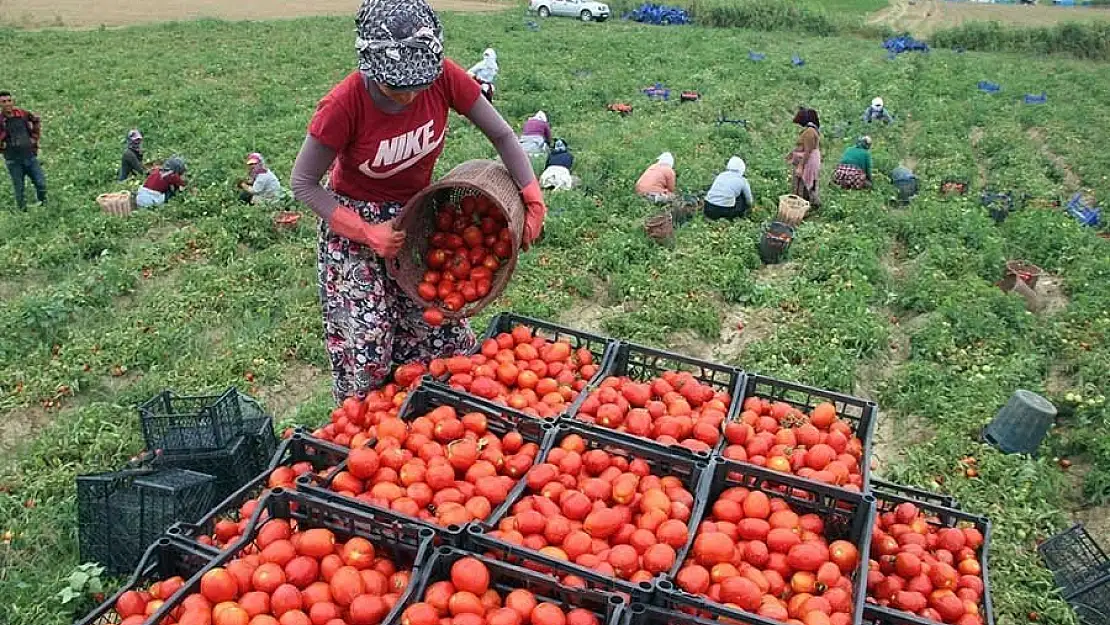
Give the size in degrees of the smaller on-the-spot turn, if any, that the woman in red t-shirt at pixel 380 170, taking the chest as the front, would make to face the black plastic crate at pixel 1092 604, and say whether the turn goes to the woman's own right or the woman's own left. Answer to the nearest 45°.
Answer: approximately 45° to the woman's own left

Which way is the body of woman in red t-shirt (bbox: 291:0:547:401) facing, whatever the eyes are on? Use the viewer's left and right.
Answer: facing the viewer and to the right of the viewer

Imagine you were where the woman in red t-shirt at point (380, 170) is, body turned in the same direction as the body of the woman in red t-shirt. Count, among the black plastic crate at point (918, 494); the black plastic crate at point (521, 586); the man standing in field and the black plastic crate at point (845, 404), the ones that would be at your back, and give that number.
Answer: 1

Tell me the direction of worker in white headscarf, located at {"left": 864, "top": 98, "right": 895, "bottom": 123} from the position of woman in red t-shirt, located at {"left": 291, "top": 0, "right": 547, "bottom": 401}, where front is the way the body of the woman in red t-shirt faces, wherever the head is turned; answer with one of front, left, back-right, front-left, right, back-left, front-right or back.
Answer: left

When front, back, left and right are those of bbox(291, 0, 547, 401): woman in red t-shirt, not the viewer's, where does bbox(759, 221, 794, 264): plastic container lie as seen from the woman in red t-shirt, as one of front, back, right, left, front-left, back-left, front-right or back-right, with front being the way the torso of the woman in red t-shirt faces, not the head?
left

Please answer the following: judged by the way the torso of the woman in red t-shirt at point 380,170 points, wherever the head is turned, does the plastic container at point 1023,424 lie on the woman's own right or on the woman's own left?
on the woman's own left

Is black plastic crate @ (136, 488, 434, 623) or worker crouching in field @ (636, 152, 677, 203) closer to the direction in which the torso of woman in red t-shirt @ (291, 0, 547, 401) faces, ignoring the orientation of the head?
the black plastic crate

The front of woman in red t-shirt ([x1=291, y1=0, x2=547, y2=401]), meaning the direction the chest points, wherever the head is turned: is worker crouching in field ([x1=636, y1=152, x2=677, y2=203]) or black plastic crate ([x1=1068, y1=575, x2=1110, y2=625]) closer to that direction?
the black plastic crate

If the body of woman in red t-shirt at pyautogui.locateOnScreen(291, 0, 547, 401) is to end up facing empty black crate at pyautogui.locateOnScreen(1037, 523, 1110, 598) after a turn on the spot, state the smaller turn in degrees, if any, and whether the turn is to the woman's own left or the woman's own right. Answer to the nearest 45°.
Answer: approximately 45° to the woman's own left

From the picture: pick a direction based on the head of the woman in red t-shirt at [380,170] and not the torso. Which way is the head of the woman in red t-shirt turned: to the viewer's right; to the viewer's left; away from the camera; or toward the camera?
toward the camera

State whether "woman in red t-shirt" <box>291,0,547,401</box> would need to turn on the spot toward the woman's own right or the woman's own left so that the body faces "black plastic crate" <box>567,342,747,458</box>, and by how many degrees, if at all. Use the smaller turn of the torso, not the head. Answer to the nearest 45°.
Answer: approximately 45° to the woman's own left

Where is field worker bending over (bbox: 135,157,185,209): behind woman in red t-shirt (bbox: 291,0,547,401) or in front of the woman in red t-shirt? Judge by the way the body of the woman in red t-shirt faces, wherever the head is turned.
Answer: behind

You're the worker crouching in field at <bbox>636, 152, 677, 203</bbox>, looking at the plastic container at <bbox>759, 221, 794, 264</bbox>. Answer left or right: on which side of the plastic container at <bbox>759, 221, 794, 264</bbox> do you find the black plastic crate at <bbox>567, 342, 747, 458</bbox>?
right

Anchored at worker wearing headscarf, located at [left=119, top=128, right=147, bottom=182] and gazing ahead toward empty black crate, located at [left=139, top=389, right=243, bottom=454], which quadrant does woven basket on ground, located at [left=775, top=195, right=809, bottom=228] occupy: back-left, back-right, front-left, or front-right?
front-left
